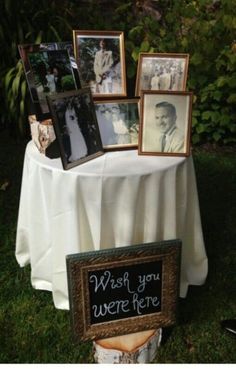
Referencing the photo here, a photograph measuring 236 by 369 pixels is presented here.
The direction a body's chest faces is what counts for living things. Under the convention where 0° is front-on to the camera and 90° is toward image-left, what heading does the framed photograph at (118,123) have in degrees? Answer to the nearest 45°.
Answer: approximately 0°

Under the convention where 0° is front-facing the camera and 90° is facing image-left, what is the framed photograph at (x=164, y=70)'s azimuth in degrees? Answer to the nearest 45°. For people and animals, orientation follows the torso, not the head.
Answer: approximately 0°

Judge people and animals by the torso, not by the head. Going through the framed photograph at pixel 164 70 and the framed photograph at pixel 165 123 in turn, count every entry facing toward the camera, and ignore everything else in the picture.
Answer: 2

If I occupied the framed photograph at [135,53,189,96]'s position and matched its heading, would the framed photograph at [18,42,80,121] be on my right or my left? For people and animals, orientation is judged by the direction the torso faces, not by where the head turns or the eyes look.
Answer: on my right

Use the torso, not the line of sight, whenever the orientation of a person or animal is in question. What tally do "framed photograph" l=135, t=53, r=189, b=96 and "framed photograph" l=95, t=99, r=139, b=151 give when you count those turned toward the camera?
2

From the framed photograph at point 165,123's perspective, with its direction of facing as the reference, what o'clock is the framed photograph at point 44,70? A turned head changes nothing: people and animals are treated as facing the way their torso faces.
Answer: the framed photograph at point 44,70 is roughly at 3 o'clock from the framed photograph at point 165,123.
